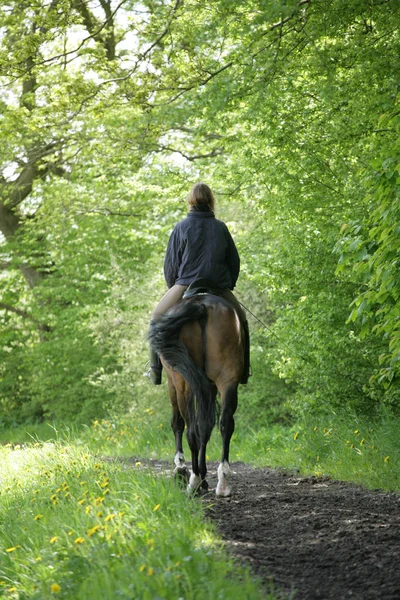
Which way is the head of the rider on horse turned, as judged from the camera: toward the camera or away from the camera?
away from the camera

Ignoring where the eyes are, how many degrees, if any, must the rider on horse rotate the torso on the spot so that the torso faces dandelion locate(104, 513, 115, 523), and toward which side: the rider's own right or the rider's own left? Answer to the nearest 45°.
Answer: approximately 180°

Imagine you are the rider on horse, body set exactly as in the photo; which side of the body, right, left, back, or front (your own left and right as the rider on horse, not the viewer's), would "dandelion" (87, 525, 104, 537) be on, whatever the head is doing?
back

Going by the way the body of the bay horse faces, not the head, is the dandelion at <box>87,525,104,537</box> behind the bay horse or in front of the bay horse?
behind

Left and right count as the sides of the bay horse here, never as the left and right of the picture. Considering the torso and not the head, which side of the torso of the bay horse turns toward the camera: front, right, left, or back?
back

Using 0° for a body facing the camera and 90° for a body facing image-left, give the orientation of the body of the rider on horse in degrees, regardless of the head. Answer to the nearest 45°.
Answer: approximately 180°
